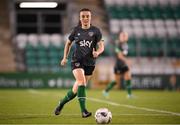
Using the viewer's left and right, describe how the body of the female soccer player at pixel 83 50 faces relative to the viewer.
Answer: facing the viewer

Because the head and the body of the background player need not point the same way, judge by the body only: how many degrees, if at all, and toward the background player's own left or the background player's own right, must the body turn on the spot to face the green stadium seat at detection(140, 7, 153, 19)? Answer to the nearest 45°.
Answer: approximately 135° to the background player's own left

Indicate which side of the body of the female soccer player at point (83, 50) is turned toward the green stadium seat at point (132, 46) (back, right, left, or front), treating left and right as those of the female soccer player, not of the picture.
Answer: back

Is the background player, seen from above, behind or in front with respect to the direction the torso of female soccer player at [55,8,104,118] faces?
behind

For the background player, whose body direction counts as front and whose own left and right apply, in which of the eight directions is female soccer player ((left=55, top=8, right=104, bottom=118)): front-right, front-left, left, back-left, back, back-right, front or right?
front-right

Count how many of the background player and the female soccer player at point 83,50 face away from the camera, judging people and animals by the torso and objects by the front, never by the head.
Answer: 0

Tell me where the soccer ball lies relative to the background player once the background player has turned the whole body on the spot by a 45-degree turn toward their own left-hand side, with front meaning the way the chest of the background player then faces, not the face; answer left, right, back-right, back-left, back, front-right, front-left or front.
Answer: right
